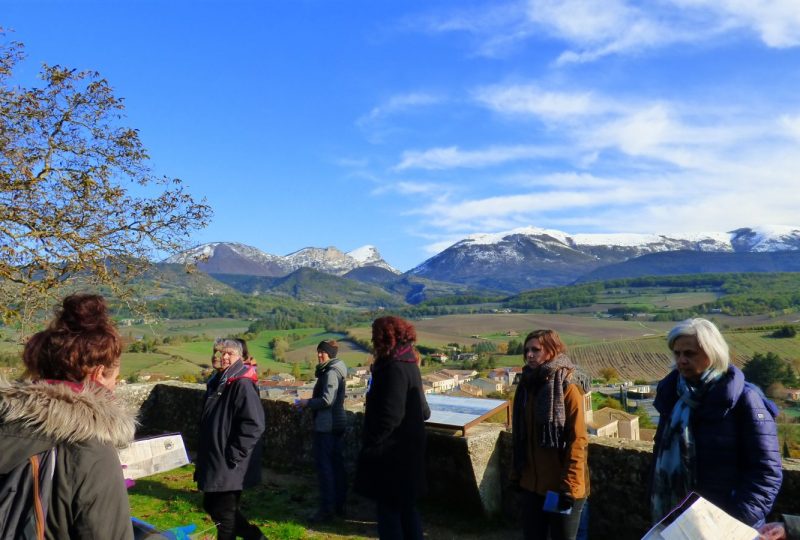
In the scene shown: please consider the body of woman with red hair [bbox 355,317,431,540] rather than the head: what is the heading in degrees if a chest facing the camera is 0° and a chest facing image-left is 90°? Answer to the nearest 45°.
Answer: approximately 225°

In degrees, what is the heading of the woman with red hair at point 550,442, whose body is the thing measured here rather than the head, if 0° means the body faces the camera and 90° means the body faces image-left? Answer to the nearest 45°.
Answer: approximately 45°

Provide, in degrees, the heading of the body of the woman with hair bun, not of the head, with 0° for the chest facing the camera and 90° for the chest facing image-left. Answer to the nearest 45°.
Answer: approximately 225°

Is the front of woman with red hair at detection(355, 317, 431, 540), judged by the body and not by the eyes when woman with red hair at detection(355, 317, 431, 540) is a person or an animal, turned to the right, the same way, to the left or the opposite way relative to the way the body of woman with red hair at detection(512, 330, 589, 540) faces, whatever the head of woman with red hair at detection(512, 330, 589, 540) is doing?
the opposite way

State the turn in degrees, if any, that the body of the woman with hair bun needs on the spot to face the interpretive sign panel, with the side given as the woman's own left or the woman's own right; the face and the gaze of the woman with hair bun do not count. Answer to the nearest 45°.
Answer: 0° — they already face it

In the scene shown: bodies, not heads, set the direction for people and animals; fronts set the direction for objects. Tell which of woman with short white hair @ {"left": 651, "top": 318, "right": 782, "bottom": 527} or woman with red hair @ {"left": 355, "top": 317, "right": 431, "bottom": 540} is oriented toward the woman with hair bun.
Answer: the woman with short white hair

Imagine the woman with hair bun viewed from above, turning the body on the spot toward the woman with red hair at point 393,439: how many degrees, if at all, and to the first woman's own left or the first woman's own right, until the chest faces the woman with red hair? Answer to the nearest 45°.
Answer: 0° — they already face them

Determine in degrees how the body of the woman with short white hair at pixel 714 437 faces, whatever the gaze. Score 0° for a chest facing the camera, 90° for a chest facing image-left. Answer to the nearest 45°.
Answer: approximately 45°
